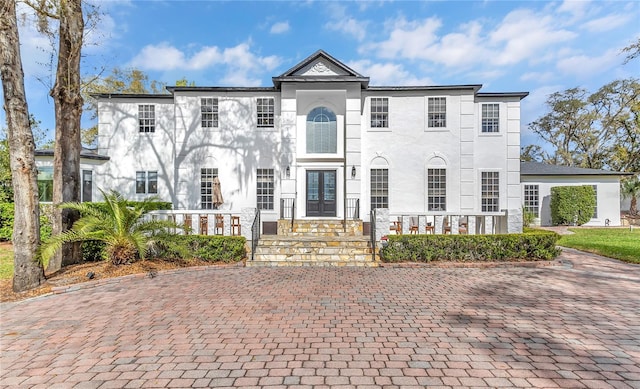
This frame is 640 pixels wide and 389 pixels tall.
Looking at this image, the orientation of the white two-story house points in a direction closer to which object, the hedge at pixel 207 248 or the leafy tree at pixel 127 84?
the hedge

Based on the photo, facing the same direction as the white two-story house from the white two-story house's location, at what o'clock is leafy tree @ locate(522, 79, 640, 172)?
The leafy tree is roughly at 8 o'clock from the white two-story house.

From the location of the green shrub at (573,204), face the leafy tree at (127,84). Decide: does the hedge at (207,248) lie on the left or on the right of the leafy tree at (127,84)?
left

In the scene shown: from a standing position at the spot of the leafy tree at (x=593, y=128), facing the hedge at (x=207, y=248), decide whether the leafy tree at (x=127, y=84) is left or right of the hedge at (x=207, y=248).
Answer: right

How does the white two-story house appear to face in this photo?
toward the camera

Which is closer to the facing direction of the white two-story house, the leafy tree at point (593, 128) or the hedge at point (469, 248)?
the hedge

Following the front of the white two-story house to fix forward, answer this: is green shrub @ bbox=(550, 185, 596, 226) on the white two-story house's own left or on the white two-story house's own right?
on the white two-story house's own left

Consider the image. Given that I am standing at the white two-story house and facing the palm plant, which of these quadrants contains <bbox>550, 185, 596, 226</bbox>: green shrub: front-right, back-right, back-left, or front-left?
back-left

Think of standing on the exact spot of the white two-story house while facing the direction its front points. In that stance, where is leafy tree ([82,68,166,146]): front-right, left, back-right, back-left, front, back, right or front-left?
back-right

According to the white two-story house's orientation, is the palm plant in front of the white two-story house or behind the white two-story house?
in front

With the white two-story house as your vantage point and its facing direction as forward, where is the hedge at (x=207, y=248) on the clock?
The hedge is roughly at 1 o'clock from the white two-story house.
